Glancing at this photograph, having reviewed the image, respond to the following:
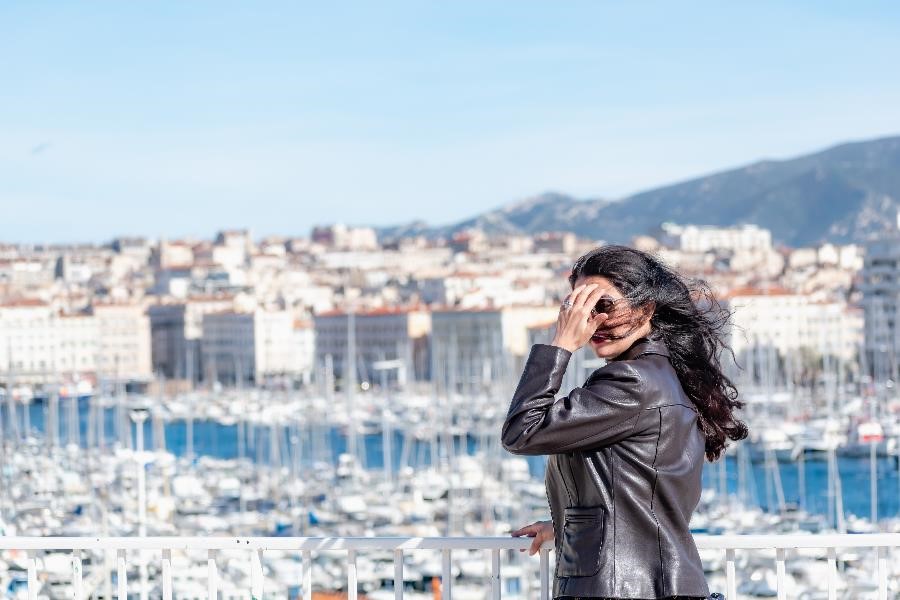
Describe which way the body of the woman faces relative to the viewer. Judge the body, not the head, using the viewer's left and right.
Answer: facing to the left of the viewer
